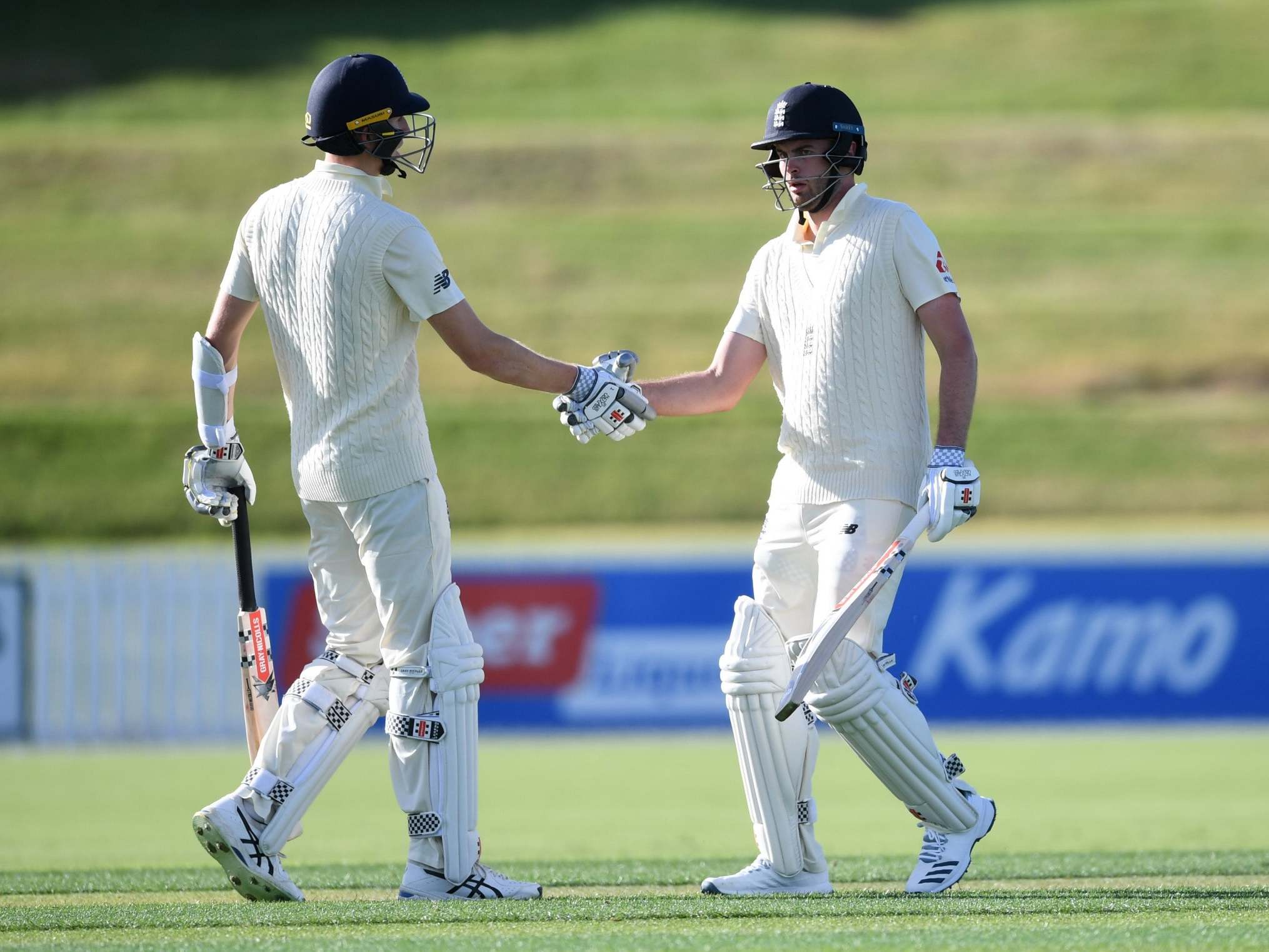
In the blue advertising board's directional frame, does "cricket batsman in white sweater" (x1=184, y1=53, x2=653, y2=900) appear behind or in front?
in front

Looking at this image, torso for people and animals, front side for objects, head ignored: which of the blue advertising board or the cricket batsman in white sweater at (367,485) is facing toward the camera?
the blue advertising board

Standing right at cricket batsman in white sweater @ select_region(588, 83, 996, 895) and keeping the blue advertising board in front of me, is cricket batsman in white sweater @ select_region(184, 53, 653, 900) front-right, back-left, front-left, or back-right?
back-left

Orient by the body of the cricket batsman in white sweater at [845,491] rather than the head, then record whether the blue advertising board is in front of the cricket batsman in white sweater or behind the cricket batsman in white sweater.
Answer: behind

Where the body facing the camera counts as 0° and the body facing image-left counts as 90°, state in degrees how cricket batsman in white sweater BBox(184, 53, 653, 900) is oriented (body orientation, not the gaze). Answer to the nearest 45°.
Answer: approximately 225°

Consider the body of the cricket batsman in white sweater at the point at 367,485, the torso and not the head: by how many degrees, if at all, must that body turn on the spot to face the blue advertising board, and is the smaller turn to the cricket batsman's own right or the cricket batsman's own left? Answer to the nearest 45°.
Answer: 0° — they already face it

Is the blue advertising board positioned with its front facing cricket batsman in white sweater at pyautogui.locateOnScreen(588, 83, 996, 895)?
yes

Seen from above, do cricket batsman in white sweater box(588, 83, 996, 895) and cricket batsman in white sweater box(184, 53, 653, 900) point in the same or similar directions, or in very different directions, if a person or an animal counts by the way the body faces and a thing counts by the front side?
very different directions

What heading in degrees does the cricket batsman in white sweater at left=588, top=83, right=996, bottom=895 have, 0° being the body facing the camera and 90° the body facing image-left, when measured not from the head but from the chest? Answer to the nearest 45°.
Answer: approximately 45°

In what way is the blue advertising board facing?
toward the camera

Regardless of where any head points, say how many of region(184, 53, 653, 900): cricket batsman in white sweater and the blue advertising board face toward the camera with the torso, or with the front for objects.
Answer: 1

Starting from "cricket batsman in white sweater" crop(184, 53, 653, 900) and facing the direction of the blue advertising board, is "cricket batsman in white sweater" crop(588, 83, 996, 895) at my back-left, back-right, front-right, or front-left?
front-right

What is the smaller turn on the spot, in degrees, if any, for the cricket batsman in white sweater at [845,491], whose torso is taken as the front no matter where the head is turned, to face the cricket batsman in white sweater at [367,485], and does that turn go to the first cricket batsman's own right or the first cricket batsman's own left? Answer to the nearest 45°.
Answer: approximately 45° to the first cricket batsman's own right
